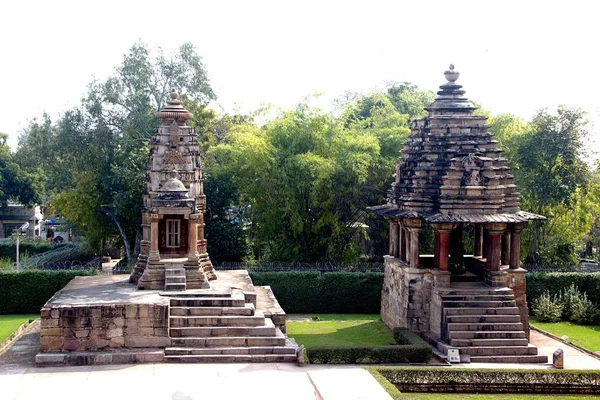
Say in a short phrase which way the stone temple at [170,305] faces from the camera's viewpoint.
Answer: facing the viewer

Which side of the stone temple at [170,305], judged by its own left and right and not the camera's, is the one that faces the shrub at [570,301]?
left

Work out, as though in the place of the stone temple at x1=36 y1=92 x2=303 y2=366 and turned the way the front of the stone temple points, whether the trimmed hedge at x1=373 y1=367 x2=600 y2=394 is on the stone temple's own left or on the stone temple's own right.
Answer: on the stone temple's own left

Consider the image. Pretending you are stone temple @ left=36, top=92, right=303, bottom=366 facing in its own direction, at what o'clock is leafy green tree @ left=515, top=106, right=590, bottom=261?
The leafy green tree is roughly at 8 o'clock from the stone temple.

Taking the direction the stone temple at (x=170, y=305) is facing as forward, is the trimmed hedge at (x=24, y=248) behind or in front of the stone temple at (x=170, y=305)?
behind

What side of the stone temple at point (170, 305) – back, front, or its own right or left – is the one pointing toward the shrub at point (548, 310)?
left

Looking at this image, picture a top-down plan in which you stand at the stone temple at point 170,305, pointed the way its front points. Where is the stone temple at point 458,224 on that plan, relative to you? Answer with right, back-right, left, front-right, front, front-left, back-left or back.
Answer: left

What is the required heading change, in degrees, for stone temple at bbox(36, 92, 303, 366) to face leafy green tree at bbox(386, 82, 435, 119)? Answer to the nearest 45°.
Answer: approximately 135° to its left

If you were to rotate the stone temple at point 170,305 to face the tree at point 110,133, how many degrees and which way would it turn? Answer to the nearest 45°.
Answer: approximately 180°
